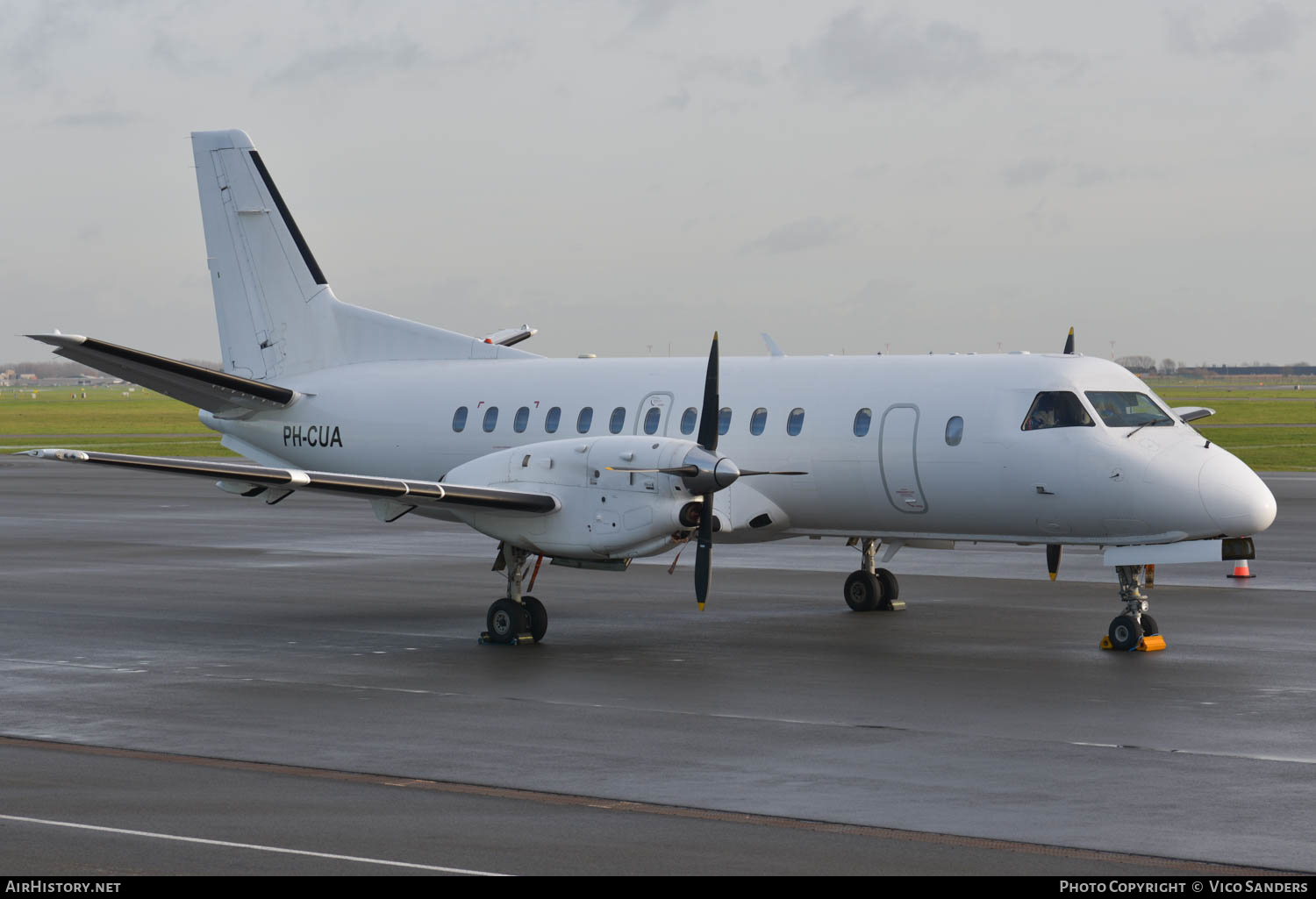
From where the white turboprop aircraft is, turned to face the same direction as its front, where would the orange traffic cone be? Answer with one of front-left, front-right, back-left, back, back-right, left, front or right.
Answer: left

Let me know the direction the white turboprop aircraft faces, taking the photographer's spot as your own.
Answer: facing the viewer and to the right of the viewer
